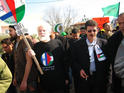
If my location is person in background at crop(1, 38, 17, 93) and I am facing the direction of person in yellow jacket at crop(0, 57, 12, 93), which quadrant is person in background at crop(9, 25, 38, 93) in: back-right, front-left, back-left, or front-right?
front-left

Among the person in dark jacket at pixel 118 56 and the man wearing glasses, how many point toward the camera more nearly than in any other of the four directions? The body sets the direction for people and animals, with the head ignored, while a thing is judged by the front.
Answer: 2

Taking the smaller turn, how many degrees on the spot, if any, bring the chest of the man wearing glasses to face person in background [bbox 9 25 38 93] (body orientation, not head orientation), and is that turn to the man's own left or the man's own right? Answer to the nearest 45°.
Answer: approximately 90° to the man's own right

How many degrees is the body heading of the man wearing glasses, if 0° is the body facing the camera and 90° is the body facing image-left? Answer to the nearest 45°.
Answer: approximately 0°

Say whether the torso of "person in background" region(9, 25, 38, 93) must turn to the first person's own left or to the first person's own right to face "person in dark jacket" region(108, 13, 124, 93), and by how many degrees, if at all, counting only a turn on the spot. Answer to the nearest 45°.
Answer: approximately 90° to the first person's own left

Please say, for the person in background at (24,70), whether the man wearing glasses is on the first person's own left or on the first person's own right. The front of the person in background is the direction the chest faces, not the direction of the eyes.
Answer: on the first person's own left

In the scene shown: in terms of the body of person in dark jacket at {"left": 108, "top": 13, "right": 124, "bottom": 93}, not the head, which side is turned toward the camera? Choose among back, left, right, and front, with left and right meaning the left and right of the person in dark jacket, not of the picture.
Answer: front

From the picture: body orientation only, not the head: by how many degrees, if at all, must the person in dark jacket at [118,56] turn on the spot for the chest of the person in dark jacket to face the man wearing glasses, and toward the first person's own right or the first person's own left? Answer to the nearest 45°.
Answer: approximately 90° to the first person's own right

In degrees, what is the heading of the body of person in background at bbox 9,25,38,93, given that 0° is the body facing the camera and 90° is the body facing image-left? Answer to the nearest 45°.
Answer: approximately 45°

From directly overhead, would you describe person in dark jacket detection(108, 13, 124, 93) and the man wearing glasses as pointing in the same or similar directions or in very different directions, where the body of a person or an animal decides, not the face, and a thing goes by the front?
same or similar directions

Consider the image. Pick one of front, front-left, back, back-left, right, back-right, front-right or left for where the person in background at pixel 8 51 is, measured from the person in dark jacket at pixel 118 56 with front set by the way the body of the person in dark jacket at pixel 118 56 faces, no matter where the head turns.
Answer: right

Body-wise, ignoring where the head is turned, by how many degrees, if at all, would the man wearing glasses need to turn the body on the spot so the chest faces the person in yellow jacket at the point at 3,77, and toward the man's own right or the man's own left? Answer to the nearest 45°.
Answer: approximately 45° to the man's own right
